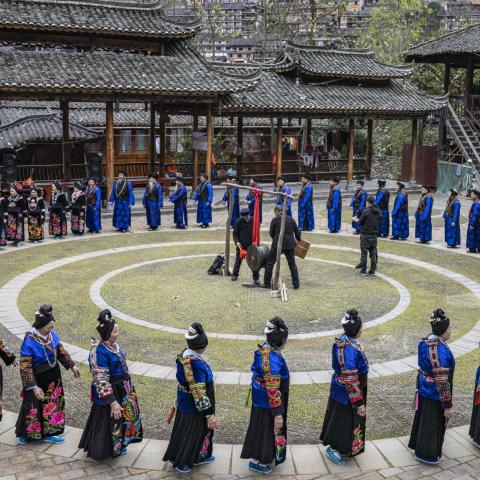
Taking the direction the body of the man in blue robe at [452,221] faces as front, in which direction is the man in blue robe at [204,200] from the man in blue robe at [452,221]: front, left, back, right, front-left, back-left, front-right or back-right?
front-right

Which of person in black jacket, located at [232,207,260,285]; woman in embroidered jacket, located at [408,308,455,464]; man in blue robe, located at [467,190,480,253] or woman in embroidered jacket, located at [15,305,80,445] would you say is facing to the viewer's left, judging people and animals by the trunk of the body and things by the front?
the man in blue robe

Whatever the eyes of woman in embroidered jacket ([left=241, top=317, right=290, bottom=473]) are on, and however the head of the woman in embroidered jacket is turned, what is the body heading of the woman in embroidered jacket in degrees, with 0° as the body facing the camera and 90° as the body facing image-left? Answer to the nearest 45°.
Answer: approximately 225°

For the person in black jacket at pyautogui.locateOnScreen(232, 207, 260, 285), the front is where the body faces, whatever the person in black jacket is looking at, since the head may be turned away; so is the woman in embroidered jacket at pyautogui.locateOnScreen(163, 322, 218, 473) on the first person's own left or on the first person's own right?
on the first person's own right

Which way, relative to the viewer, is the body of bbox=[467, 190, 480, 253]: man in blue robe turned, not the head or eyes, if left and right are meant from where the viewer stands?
facing to the left of the viewer

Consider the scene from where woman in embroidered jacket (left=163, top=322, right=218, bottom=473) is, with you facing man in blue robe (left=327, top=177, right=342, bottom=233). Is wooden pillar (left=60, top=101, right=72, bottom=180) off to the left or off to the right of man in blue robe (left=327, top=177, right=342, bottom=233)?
left

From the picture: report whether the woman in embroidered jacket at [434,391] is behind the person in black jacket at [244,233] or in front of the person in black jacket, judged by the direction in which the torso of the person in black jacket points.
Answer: in front

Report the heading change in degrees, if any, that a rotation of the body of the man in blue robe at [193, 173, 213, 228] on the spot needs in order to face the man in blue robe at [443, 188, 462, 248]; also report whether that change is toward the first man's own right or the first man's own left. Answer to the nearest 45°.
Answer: approximately 135° to the first man's own left

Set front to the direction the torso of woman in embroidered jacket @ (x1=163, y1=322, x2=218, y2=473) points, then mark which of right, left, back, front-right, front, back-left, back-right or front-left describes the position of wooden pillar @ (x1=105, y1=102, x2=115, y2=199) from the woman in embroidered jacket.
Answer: front-left

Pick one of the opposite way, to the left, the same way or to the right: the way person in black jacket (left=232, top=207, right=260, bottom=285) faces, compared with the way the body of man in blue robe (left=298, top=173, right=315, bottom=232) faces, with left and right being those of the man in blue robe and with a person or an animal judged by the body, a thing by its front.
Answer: to the left

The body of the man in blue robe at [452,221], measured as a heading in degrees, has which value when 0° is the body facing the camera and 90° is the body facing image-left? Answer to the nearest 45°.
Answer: approximately 45°

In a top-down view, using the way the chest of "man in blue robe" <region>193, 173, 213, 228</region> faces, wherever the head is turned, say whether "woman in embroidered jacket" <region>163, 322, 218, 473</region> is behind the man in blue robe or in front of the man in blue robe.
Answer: in front
